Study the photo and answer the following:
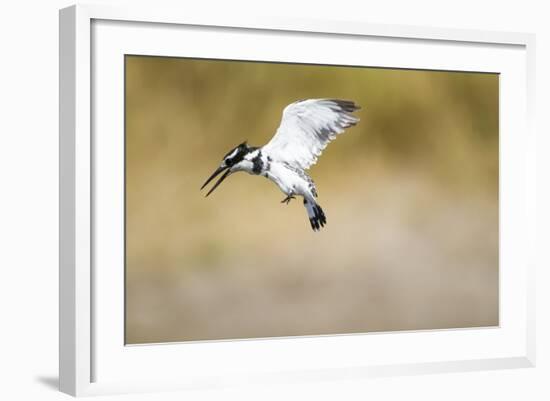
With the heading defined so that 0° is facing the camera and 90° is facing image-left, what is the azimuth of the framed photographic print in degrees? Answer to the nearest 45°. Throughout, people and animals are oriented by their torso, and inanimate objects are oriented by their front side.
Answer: approximately 315°
